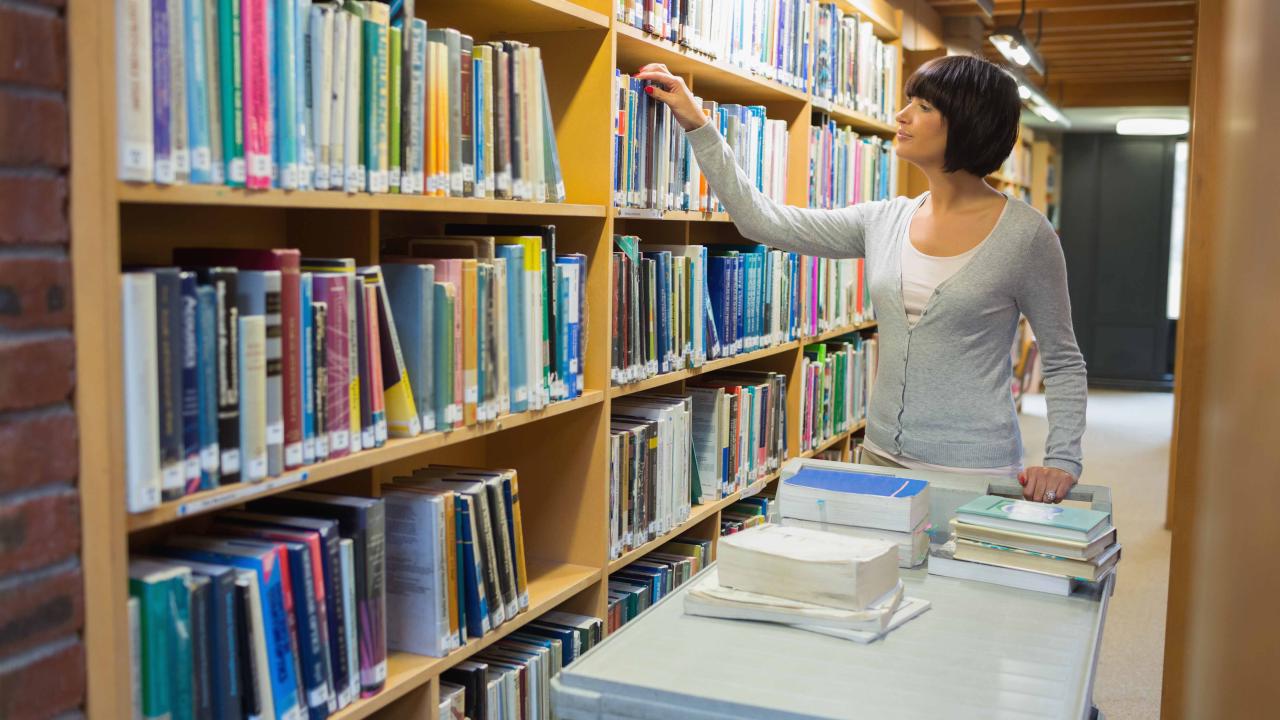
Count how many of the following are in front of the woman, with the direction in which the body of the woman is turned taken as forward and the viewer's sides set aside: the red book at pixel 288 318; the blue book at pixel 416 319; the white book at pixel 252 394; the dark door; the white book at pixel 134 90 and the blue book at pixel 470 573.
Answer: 5

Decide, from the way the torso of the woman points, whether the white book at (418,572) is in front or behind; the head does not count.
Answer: in front

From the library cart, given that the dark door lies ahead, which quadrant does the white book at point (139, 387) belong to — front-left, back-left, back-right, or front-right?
back-left

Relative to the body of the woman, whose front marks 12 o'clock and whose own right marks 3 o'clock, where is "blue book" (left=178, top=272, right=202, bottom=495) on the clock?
The blue book is roughly at 12 o'clock from the woman.

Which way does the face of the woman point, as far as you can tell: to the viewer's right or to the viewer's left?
to the viewer's left

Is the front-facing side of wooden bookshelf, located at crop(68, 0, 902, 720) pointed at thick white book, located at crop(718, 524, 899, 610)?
yes

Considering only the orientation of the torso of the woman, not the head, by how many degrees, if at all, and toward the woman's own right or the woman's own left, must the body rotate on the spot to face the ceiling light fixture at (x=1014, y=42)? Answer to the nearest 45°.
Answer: approximately 135° to the woman's own right

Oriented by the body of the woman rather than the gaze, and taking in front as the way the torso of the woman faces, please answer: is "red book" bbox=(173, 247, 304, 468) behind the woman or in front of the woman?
in front

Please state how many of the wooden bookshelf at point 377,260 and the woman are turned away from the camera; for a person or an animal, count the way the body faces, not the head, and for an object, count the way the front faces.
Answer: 0

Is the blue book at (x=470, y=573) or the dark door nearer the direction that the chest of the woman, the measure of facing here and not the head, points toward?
the blue book

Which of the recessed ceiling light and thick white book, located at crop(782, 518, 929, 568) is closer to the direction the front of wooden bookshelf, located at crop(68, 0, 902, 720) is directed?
the thick white book

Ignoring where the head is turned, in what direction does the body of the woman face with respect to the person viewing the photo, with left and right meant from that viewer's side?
facing the viewer and to the left of the viewer

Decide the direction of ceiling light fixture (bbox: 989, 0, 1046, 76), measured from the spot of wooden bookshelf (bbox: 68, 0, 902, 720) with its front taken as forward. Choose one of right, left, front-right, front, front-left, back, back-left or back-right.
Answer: left
